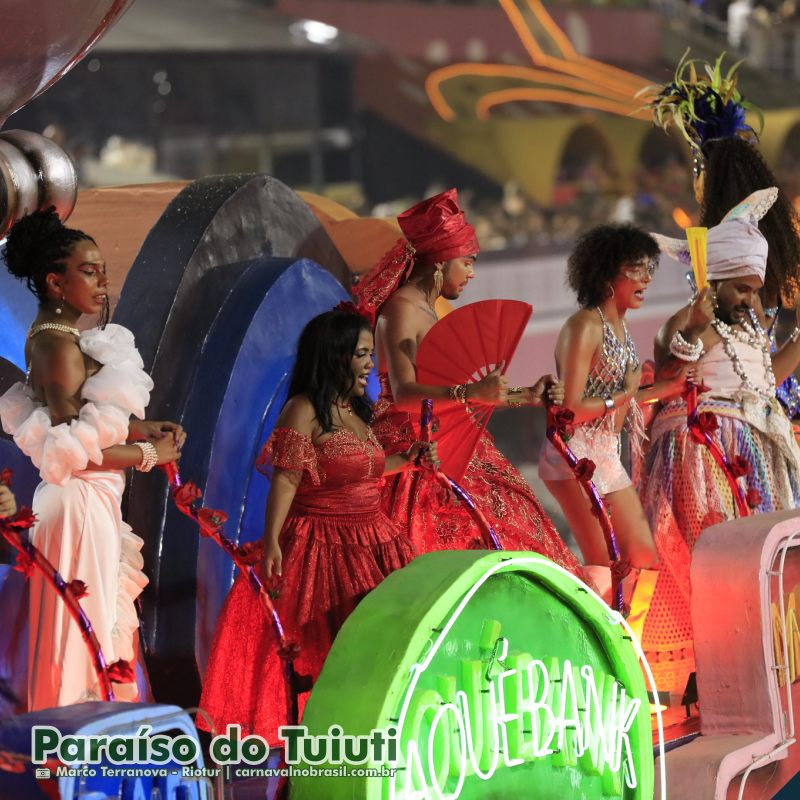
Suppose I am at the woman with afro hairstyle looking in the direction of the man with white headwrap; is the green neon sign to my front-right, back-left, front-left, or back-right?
back-right

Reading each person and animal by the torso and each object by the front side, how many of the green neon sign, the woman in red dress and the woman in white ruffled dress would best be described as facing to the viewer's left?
0

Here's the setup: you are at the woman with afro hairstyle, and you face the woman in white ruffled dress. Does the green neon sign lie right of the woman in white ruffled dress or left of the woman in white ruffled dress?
left

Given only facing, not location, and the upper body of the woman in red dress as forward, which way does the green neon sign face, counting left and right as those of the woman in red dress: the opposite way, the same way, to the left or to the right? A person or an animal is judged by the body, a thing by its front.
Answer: the same way

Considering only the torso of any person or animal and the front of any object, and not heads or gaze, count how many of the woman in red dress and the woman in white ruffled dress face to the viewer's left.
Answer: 0

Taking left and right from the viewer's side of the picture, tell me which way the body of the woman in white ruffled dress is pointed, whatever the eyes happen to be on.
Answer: facing to the right of the viewer

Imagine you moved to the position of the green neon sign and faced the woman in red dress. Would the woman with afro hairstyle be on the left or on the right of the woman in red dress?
right

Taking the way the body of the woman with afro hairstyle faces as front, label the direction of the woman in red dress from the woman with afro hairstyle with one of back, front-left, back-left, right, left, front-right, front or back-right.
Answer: right

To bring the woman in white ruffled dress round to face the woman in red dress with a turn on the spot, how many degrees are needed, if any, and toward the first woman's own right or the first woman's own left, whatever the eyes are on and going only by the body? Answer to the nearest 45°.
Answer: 0° — they already face them

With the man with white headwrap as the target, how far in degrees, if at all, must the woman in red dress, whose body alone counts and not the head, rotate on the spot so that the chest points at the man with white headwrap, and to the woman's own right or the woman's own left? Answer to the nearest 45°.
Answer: approximately 90° to the woman's own left

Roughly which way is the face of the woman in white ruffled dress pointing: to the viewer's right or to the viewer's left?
to the viewer's right

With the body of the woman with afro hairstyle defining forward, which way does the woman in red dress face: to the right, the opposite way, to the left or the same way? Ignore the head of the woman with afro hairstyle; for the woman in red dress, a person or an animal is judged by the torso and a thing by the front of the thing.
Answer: the same way

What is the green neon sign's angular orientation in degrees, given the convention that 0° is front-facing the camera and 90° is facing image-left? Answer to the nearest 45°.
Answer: approximately 315°

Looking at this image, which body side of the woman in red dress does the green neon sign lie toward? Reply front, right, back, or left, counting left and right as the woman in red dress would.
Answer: front

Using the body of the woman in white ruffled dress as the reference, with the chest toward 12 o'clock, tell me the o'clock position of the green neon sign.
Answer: The green neon sign is roughly at 1 o'clock from the woman in white ruffled dress.

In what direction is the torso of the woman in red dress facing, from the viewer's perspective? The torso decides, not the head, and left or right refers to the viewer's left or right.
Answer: facing the viewer and to the right of the viewer

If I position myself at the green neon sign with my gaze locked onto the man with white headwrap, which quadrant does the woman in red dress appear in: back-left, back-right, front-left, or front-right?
front-left

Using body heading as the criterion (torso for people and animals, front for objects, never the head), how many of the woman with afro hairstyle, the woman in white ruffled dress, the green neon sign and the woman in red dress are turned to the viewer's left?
0

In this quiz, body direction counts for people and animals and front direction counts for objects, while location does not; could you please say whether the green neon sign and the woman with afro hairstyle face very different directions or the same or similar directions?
same or similar directions
